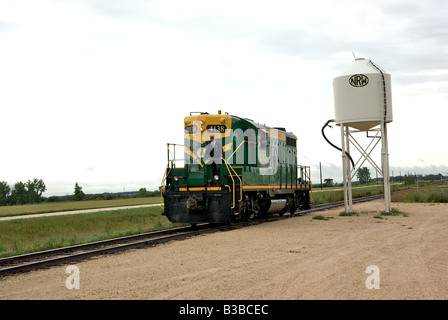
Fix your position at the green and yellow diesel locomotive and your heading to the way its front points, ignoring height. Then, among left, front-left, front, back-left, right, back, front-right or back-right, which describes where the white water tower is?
back

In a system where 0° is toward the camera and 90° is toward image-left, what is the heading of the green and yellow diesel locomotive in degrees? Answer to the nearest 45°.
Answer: approximately 45°
